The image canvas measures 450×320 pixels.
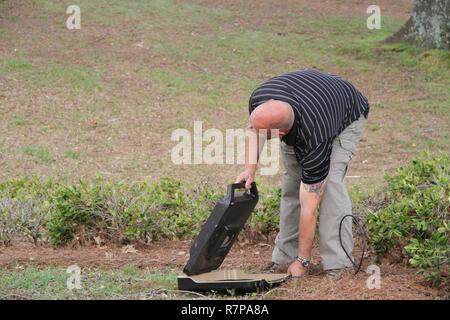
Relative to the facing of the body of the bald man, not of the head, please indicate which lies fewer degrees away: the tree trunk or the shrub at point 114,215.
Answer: the shrub

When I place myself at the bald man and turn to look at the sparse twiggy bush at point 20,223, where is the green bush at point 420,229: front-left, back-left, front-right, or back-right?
back-right

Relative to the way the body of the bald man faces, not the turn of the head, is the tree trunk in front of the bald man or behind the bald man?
behind

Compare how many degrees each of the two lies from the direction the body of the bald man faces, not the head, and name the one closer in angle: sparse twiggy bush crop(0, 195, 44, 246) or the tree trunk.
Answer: the sparse twiggy bush

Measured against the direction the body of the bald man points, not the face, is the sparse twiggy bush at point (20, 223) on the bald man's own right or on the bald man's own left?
on the bald man's own right

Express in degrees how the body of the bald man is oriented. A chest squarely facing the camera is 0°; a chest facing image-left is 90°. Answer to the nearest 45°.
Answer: approximately 45°

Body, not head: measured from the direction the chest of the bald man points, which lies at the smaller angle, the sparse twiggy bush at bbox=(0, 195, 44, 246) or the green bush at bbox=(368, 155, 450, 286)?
the sparse twiggy bush

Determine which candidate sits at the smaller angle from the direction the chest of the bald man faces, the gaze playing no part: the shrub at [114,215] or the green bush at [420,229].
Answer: the shrub
